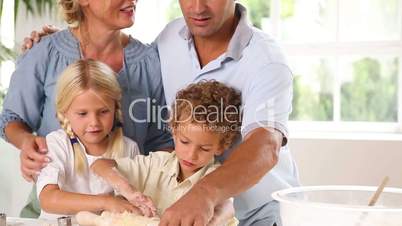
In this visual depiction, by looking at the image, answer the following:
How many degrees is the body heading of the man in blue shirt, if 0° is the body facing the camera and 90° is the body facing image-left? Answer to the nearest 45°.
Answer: approximately 45°

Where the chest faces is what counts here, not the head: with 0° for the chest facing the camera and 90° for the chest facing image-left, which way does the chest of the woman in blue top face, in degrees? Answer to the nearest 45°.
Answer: approximately 315°

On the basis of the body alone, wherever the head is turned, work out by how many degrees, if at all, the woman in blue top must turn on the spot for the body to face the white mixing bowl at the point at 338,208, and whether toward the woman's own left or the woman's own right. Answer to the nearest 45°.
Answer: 0° — they already face it
